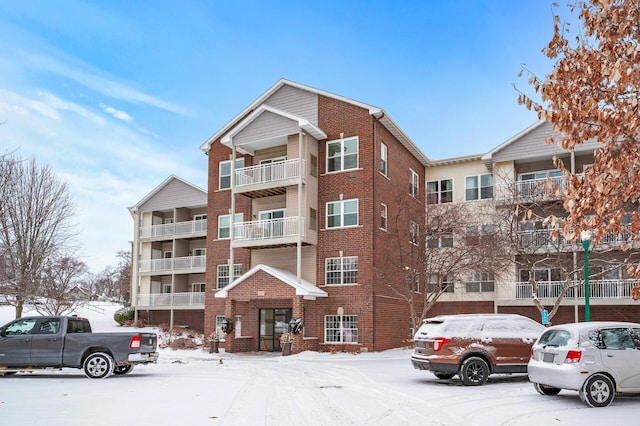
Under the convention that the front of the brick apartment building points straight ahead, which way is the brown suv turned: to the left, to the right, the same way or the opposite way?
the opposite way

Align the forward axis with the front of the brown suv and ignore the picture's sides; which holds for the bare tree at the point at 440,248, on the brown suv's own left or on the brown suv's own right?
on the brown suv's own left

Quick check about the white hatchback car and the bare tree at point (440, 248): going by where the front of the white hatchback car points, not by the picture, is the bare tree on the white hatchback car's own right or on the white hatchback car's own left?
on the white hatchback car's own left

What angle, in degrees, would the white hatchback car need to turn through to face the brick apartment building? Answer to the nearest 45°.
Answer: approximately 90° to its left

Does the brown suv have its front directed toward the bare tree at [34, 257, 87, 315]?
no

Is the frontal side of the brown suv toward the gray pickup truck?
no

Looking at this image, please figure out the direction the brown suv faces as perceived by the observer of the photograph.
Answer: facing away from the viewer and to the right of the viewer

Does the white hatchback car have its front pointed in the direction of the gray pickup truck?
no

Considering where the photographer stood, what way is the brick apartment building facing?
facing the viewer and to the left of the viewer

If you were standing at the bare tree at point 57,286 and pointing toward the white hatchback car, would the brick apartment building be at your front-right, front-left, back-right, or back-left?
front-left

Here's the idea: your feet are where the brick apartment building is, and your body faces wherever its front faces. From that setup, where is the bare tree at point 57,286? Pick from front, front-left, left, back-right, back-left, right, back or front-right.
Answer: front-right

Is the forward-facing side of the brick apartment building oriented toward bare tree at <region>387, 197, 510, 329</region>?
no
